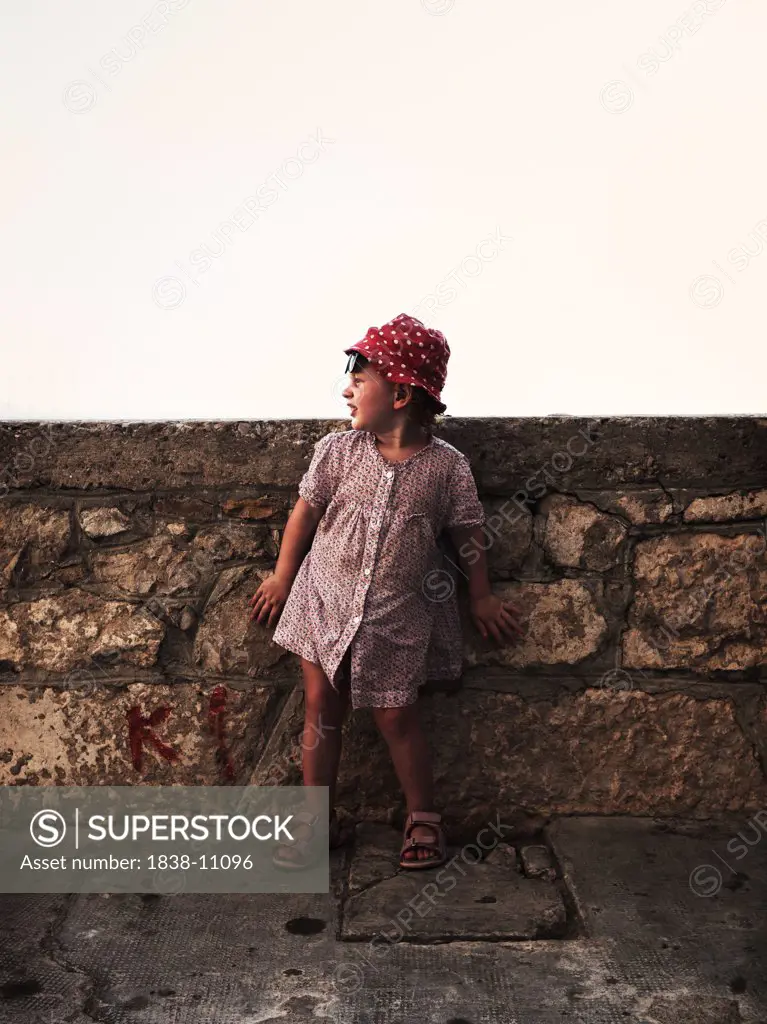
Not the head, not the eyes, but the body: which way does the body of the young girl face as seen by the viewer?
toward the camera

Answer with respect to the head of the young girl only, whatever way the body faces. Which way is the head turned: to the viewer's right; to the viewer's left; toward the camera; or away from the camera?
to the viewer's left
